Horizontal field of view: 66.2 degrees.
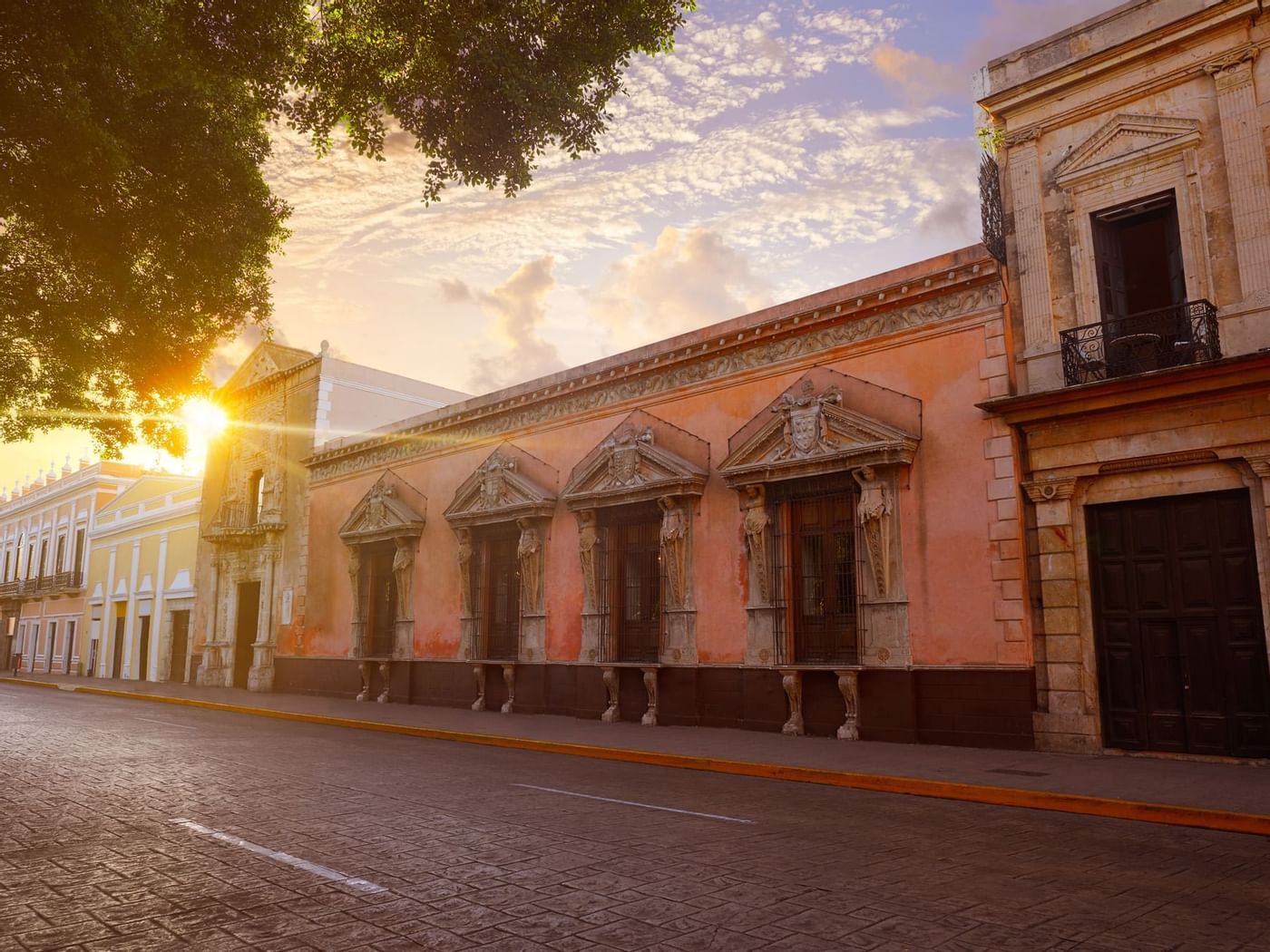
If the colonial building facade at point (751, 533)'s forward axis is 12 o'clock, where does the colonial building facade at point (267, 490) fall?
the colonial building facade at point (267, 490) is roughly at 3 o'clock from the colonial building facade at point (751, 533).

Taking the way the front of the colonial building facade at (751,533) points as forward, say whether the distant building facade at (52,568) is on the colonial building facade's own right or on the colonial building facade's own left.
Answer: on the colonial building facade's own right

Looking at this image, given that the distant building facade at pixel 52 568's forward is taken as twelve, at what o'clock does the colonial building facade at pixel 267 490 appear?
The colonial building facade is roughly at 10 o'clock from the distant building facade.

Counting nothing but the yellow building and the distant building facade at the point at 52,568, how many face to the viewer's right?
0

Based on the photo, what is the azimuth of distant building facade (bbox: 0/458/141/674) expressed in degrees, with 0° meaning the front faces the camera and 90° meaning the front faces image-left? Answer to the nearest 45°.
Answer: approximately 45°

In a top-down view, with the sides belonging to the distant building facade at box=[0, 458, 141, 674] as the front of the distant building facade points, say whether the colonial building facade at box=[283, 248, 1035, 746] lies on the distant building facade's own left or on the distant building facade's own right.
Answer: on the distant building facade's own left

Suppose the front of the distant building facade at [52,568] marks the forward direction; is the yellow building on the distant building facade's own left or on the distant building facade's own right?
on the distant building facade's own left

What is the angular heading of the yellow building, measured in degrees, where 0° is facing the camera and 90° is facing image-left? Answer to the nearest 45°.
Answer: approximately 45°

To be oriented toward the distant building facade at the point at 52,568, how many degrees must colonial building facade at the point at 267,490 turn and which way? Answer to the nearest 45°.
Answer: approximately 90° to its right

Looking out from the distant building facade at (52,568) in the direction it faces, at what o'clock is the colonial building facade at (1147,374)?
The colonial building facade is roughly at 10 o'clock from the distant building facade.

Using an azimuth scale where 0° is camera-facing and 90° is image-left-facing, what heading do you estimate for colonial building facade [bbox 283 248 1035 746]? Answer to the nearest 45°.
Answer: approximately 45°
